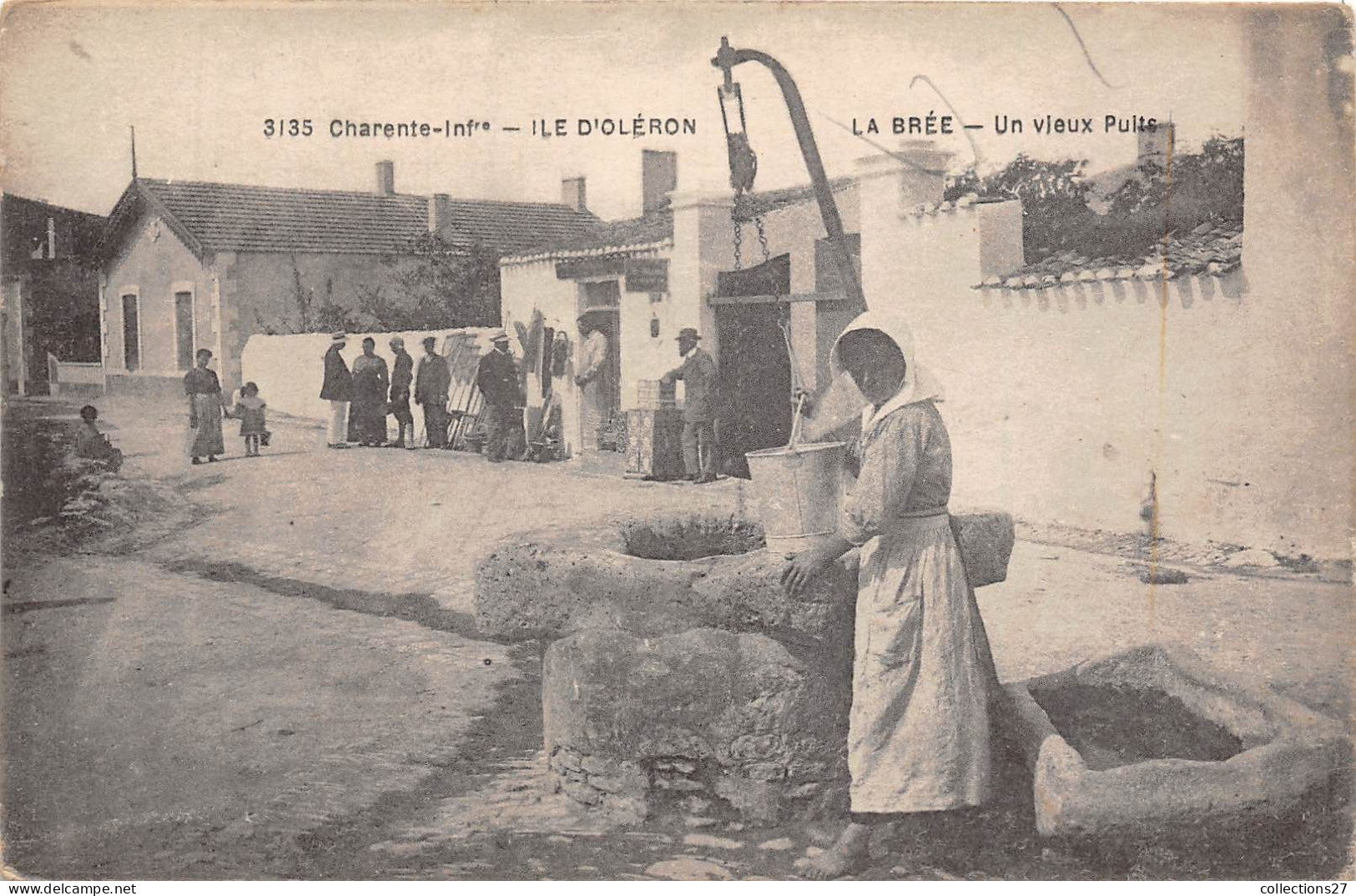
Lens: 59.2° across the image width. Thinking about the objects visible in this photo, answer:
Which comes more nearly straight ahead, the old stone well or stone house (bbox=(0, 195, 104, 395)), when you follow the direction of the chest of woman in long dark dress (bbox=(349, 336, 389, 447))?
the old stone well

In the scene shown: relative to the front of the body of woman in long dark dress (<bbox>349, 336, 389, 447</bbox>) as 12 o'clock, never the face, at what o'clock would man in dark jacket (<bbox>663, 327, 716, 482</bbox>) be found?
The man in dark jacket is roughly at 10 o'clock from the woman in long dark dress.

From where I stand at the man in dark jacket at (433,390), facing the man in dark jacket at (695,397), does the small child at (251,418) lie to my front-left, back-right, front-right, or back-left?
back-right

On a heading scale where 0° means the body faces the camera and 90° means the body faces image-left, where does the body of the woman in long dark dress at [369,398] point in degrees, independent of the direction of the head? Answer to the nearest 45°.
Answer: approximately 0°

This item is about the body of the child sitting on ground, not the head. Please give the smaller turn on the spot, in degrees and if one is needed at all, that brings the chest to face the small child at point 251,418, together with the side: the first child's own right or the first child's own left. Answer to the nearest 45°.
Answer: approximately 45° to the first child's own left

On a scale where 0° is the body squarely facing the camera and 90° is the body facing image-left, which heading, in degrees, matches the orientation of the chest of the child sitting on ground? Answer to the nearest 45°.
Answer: approximately 315°
